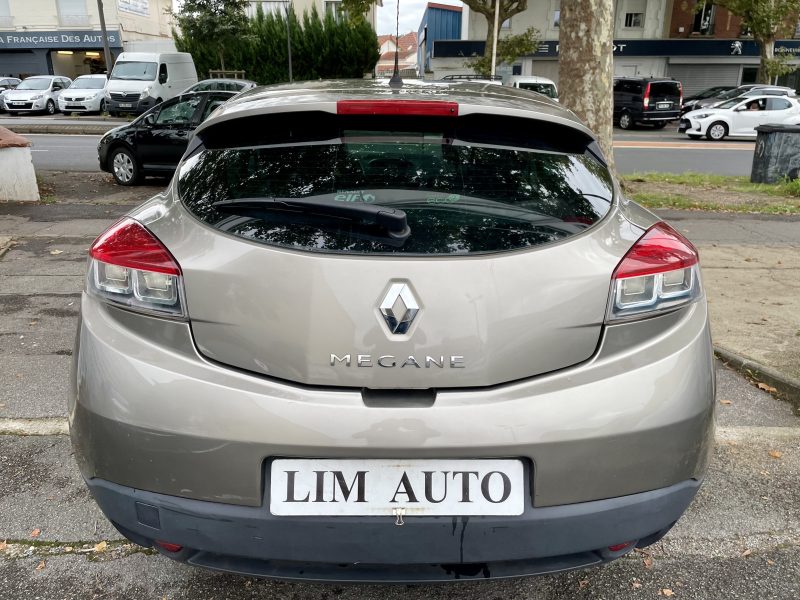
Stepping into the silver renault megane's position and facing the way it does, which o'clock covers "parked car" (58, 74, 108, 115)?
The parked car is roughly at 11 o'clock from the silver renault megane.

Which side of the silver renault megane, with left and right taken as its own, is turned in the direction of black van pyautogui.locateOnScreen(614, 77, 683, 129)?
front

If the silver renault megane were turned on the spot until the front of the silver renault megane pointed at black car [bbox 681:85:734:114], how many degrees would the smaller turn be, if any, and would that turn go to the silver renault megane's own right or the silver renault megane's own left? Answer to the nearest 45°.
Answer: approximately 45° to the silver renault megane's own right

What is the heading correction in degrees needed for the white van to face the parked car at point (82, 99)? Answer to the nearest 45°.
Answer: approximately 90° to its right

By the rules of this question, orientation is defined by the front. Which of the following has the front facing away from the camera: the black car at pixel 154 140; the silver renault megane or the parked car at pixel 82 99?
the silver renault megane

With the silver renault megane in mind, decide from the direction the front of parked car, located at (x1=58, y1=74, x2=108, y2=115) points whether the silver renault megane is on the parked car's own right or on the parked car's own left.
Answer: on the parked car's own left

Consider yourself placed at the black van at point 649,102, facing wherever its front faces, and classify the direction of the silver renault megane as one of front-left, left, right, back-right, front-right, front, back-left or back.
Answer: back-left

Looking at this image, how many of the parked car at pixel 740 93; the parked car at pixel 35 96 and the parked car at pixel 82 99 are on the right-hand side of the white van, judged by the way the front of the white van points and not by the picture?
2

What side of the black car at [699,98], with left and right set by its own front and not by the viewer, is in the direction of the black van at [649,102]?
front

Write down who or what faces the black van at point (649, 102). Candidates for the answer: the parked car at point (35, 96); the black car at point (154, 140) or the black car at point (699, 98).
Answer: the black car at point (699, 98)

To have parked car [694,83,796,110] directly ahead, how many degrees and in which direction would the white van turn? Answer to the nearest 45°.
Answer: approximately 135° to its left

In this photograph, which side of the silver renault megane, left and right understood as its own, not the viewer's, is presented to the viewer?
back

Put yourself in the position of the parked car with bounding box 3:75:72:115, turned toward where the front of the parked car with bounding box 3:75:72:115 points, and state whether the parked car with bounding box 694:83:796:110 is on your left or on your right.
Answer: on your left

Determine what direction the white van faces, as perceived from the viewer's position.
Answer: facing the viewer and to the left of the viewer

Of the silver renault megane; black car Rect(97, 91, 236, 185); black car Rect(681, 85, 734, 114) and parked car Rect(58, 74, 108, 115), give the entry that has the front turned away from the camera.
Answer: the silver renault megane

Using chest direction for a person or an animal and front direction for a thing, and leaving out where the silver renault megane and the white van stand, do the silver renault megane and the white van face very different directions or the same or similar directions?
very different directions
